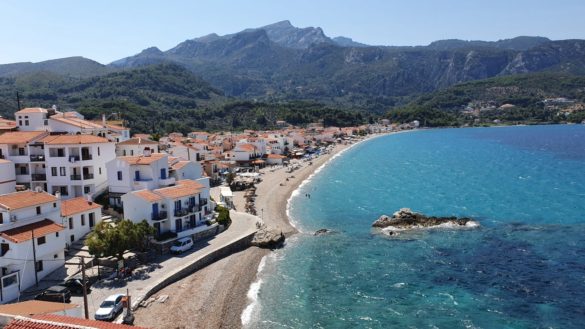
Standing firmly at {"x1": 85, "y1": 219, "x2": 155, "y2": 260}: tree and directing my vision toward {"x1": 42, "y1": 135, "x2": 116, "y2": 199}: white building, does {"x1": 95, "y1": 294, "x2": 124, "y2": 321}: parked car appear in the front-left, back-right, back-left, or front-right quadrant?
back-left

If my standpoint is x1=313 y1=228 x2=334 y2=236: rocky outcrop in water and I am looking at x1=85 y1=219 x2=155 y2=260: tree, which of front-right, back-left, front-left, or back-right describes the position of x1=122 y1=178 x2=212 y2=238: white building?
front-right

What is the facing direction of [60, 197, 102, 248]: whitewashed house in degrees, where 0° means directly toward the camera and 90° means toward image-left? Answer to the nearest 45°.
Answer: approximately 315°

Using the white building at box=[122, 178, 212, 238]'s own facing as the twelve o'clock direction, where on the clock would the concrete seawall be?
The concrete seawall is roughly at 1 o'clock from the white building.

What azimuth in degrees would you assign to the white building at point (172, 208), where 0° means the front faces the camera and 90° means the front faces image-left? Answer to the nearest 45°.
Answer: approximately 315°

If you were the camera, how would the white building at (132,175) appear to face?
facing the viewer and to the right of the viewer

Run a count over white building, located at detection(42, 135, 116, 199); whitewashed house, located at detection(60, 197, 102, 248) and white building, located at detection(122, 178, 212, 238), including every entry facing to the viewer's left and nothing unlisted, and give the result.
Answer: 0

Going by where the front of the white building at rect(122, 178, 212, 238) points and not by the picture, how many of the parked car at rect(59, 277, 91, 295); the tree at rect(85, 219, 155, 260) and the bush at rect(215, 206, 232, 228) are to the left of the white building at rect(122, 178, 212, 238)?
1

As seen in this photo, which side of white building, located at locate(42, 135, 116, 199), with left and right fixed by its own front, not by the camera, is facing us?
front

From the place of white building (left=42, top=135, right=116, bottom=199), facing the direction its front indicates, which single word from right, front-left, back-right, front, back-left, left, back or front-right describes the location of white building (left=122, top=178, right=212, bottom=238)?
front-left
